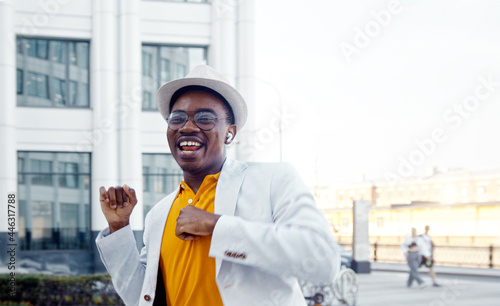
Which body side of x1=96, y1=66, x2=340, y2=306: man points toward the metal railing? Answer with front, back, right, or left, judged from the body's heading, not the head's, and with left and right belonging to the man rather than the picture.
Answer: back

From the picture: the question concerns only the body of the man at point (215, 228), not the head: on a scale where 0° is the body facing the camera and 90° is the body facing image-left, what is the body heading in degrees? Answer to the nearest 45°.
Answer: approximately 45°

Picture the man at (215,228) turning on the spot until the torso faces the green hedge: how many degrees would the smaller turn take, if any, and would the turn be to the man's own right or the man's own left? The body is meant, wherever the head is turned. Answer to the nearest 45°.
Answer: approximately 135° to the man's own right
